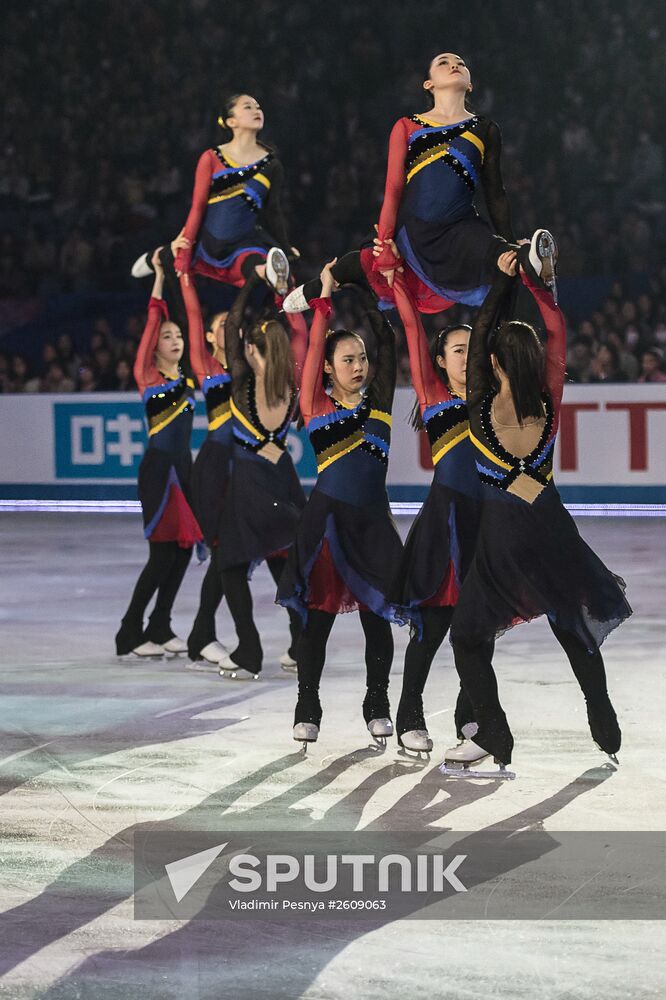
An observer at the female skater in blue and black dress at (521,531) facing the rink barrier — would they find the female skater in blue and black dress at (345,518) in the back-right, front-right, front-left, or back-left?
front-left

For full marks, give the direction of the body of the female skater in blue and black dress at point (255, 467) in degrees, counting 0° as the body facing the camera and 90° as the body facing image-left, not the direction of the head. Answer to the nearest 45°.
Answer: approximately 135°

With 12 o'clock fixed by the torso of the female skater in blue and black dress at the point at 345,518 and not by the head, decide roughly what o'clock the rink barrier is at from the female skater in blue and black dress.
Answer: The rink barrier is roughly at 6 o'clock from the female skater in blue and black dress.

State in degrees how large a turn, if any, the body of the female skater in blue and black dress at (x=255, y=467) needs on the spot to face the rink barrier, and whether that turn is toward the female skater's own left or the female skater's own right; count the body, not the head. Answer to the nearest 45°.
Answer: approximately 45° to the female skater's own right

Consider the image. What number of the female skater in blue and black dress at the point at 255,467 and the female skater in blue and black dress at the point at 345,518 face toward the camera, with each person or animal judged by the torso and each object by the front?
1

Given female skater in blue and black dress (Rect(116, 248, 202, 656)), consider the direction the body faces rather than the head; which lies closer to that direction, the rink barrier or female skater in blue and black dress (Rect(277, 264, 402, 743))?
the female skater in blue and black dress

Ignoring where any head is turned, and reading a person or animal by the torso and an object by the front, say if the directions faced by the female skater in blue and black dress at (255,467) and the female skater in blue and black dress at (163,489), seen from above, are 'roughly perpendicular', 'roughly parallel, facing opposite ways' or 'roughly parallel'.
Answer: roughly parallel, facing opposite ways

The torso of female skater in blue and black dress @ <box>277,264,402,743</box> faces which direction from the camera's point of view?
toward the camera

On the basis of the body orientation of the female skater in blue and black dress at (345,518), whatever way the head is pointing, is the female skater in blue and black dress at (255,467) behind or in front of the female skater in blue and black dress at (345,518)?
behind

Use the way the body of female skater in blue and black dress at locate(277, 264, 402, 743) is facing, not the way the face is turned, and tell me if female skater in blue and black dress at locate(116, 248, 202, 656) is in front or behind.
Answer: behind
